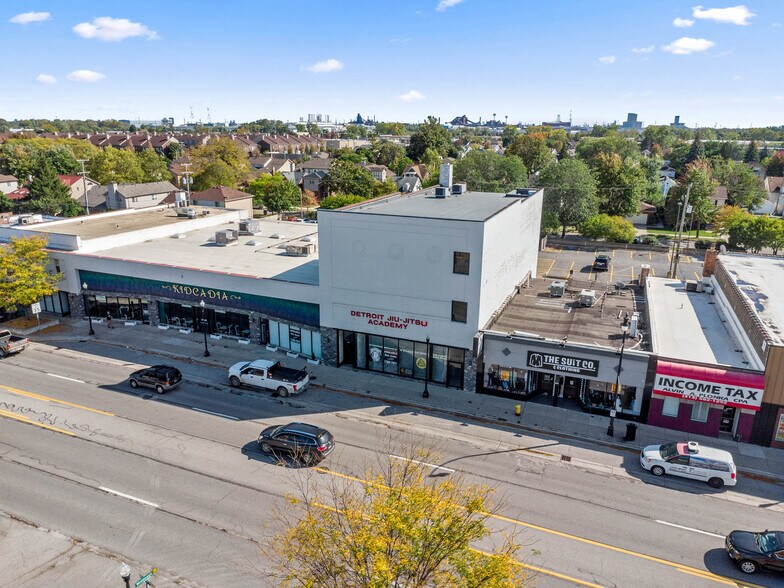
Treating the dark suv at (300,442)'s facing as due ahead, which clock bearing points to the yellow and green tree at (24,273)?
The yellow and green tree is roughly at 12 o'clock from the dark suv.

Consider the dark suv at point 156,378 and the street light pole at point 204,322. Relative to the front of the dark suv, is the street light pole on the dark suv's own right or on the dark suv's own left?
on the dark suv's own right

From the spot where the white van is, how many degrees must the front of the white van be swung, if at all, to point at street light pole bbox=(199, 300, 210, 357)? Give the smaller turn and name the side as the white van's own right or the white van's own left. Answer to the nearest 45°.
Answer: approximately 45° to the white van's own left

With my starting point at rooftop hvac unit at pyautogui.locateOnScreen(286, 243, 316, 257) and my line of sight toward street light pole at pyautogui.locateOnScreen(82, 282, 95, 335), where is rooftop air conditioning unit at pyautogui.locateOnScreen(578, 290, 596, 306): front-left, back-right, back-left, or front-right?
back-left

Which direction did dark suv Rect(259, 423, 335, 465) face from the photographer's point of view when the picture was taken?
facing away from the viewer and to the left of the viewer

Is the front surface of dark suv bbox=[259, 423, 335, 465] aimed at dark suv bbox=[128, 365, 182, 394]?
yes

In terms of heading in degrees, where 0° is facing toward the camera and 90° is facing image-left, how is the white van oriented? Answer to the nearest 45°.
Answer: approximately 135°

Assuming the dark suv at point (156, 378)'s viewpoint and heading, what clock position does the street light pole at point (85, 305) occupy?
The street light pole is roughly at 1 o'clock from the dark suv.

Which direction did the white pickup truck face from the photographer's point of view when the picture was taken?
facing away from the viewer and to the left of the viewer
